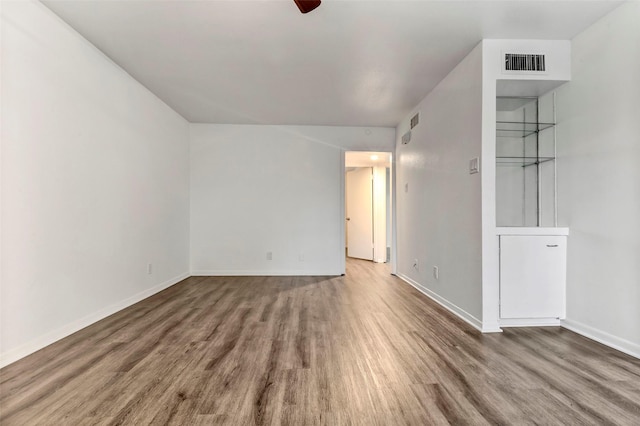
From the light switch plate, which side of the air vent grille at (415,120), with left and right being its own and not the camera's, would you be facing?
left

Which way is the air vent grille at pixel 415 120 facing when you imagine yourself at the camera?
facing to the left of the viewer

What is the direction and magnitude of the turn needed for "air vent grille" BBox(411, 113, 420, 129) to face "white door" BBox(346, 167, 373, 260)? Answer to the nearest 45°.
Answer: approximately 45° to its right
